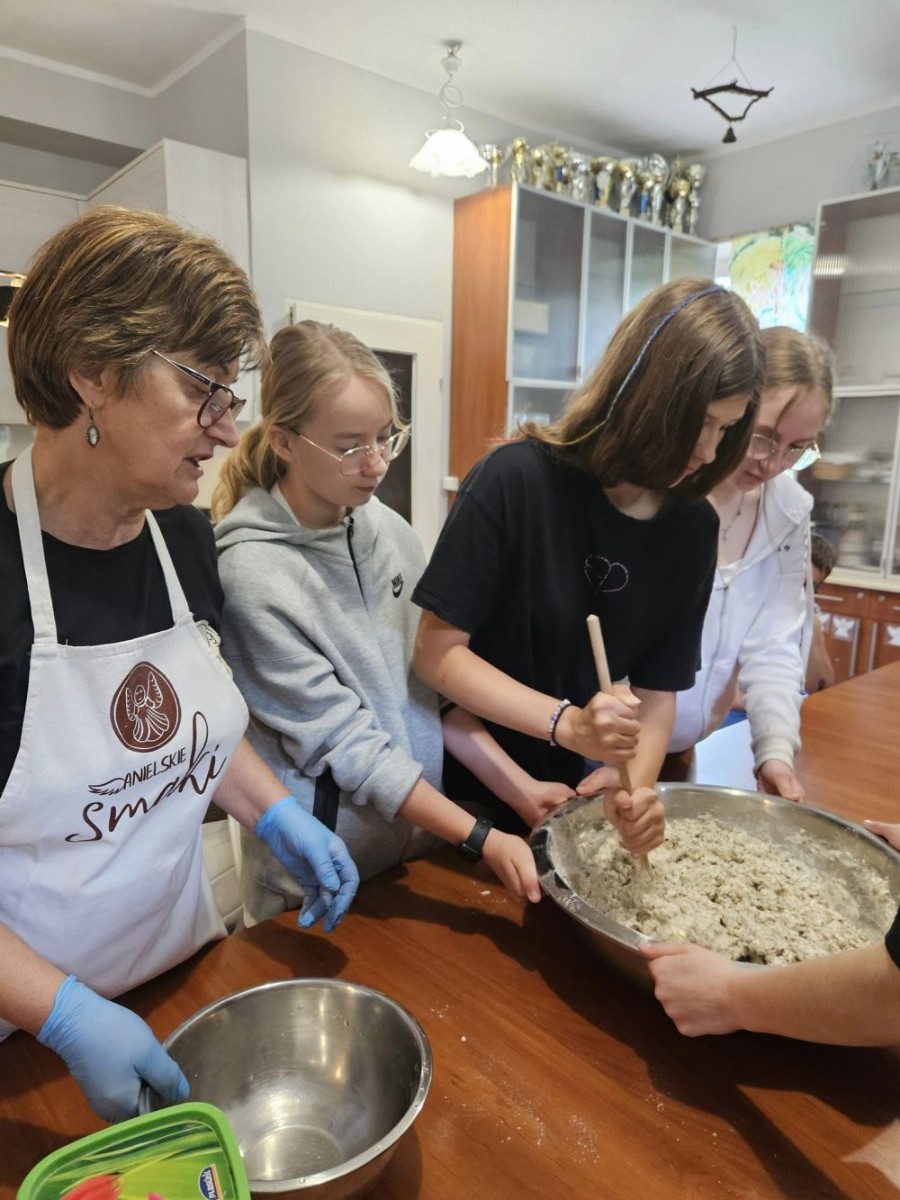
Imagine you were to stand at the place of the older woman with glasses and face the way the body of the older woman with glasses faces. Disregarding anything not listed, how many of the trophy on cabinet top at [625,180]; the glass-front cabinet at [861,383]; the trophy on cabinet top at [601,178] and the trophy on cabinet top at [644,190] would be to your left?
4

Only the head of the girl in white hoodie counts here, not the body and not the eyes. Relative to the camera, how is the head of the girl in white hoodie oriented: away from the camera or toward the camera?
toward the camera

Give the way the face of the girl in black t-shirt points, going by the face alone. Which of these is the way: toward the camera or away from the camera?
toward the camera

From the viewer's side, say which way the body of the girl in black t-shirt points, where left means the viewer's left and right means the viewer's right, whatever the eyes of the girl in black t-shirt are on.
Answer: facing the viewer and to the right of the viewer

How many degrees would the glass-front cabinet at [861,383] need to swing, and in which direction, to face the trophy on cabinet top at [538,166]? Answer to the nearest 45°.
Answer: approximately 45° to its right

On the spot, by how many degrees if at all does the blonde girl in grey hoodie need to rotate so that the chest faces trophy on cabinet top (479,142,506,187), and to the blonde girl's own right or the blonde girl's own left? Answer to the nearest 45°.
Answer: approximately 135° to the blonde girl's own left

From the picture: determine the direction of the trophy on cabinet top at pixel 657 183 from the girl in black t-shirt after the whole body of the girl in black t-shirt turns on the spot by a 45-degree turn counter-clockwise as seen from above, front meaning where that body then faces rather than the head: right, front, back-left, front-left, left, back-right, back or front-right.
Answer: left

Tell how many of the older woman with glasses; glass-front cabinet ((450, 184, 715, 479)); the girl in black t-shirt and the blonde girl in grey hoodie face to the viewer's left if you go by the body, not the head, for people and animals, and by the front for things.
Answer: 0

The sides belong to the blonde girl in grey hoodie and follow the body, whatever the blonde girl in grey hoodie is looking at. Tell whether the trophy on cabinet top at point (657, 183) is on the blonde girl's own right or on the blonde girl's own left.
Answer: on the blonde girl's own left

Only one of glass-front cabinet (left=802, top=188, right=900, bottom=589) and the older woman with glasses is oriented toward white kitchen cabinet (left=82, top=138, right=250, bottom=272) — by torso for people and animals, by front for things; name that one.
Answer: the glass-front cabinet

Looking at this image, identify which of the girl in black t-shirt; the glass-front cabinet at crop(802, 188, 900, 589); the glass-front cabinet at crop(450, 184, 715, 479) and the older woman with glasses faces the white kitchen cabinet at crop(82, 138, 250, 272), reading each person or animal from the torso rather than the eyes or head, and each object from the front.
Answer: the glass-front cabinet at crop(802, 188, 900, 589)

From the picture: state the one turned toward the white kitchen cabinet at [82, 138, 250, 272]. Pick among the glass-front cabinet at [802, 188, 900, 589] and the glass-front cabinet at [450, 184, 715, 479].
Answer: the glass-front cabinet at [802, 188, 900, 589]
